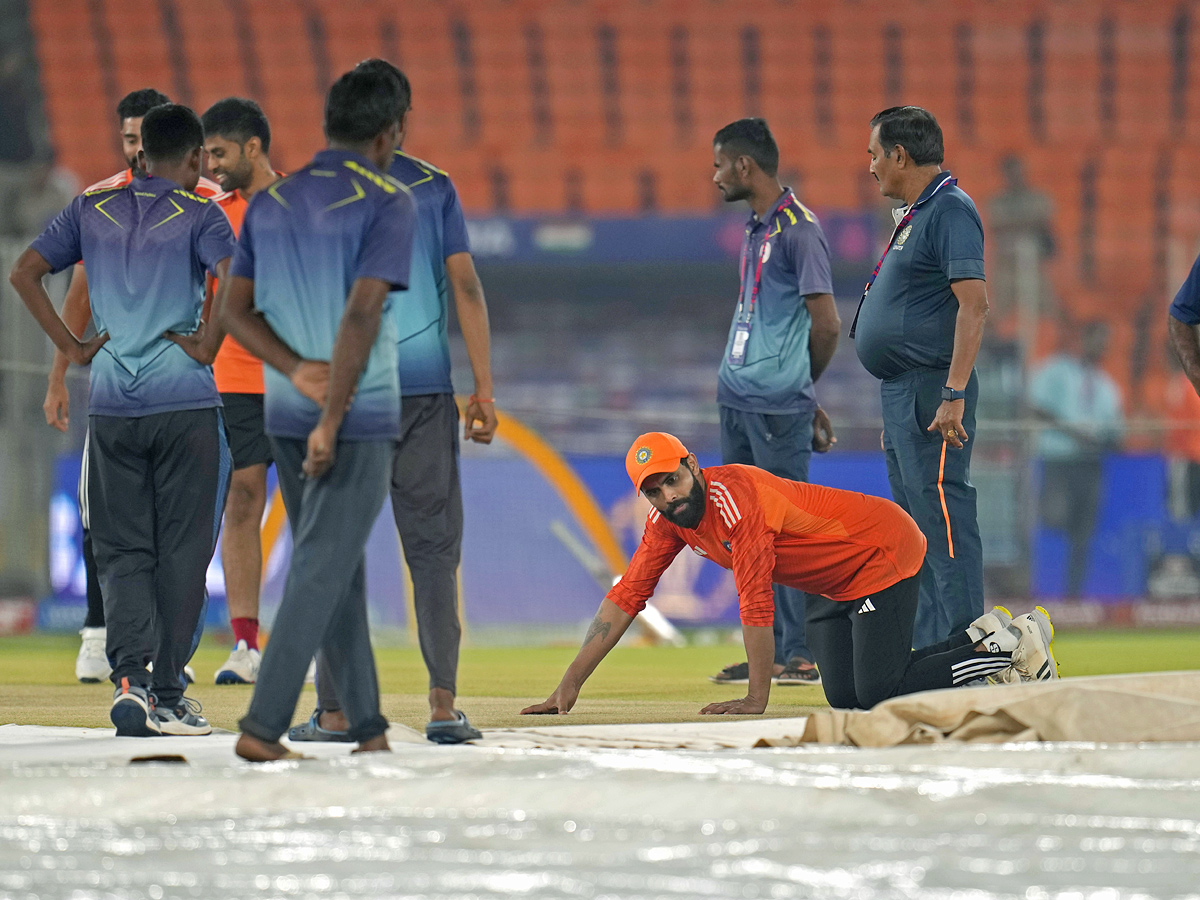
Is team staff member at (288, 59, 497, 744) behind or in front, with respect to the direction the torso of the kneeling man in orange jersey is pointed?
in front

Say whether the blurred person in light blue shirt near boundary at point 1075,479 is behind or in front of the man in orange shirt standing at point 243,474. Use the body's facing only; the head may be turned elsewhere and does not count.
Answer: behind

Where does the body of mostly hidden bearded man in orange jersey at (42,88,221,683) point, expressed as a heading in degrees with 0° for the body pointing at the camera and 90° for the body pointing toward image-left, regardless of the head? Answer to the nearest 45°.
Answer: approximately 0°

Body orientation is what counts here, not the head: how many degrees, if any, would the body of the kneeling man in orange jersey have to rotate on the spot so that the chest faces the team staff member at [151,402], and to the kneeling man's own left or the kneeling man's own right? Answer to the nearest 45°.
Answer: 0° — they already face them

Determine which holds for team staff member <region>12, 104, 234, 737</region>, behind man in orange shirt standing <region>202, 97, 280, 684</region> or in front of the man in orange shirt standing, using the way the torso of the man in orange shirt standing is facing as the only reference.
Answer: in front

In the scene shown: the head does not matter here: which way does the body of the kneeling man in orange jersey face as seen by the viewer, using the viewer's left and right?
facing to the left of the viewer

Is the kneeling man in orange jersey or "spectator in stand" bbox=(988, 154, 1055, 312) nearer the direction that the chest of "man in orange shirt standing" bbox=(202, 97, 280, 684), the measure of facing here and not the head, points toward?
the kneeling man in orange jersey

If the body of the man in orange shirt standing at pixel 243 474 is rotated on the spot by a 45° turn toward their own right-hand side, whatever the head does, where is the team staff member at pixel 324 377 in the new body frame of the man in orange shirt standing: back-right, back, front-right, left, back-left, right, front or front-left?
left

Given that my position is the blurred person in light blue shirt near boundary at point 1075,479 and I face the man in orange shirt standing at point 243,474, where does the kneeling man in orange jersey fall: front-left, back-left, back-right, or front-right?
front-left
